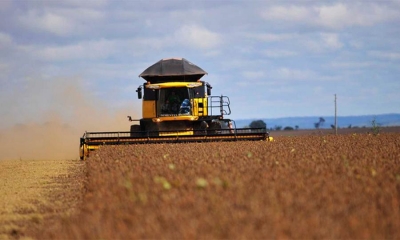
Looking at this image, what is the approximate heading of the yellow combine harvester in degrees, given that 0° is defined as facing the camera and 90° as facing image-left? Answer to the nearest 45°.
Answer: approximately 0°
